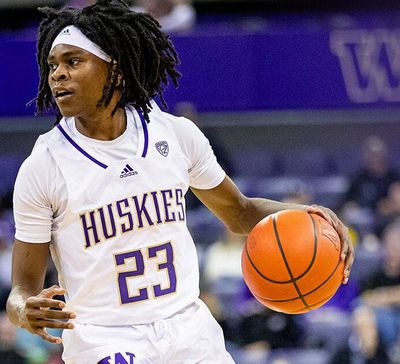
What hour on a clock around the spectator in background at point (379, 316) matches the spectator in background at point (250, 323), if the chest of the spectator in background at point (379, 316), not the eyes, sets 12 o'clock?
the spectator in background at point (250, 323) is roughly at 3 o'clock from the spectator in background at point (379, 316).

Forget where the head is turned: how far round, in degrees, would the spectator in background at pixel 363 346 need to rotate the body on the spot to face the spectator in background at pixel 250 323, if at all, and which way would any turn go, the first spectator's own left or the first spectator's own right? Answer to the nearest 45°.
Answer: approximately 90° to the first spectator's own right

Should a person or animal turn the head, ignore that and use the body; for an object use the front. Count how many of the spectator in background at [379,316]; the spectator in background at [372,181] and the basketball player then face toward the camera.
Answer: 3

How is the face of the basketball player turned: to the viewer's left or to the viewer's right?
to the viewer's left

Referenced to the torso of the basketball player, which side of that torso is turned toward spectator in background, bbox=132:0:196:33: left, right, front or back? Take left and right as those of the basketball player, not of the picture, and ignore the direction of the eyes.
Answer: back

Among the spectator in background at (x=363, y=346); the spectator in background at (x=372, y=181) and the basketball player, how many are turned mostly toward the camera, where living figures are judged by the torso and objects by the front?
3

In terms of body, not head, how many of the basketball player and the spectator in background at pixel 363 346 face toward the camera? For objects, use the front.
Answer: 2

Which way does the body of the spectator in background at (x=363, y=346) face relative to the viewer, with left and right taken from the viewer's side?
facing the viewer

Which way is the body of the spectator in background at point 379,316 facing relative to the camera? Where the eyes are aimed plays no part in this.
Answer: toward the camera

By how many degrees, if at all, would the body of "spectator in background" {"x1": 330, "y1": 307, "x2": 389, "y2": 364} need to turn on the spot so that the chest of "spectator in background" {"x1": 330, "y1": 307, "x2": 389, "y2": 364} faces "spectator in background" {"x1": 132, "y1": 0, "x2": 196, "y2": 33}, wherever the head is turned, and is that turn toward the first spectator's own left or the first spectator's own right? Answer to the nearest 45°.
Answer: approximately 135° to the first spectator's own right

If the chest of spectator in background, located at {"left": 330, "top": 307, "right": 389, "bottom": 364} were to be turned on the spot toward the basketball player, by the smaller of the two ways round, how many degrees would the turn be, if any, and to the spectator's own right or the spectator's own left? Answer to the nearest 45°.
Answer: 0° — they already face them

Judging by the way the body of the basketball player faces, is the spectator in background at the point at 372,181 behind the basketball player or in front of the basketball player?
behind

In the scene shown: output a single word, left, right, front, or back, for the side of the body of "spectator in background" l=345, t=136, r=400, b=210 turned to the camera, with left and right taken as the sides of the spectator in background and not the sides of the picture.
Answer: front

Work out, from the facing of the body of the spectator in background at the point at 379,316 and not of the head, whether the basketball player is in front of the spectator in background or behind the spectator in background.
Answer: in front
